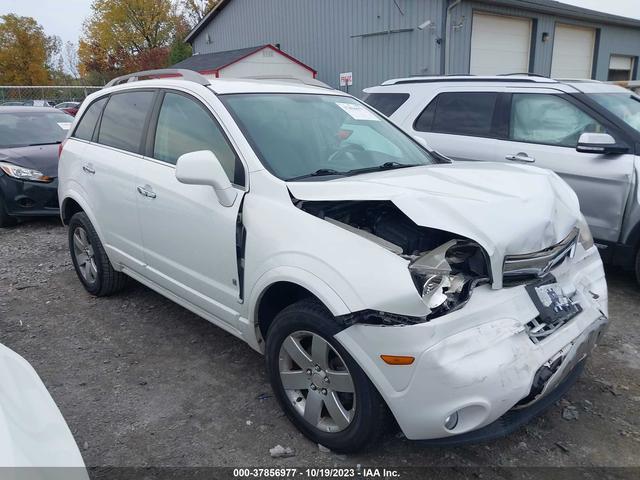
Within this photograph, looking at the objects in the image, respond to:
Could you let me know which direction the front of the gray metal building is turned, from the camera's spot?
facing the viewer and to the right of the viewer

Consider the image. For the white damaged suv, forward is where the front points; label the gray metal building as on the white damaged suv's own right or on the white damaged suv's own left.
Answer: on the white damaged suv's own left

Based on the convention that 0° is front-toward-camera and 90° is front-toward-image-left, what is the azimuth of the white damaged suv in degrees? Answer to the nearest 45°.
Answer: approximately 315°

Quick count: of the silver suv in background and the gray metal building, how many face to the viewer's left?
0

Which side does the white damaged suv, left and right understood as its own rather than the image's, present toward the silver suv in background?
left

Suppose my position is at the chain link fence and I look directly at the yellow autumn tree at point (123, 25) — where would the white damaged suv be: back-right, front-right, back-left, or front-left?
back-right

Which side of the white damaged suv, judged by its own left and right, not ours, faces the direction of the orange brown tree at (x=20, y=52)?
back

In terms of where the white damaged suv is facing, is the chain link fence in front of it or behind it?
behind

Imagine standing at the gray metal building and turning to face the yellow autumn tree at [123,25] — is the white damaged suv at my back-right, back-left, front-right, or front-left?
back-left
